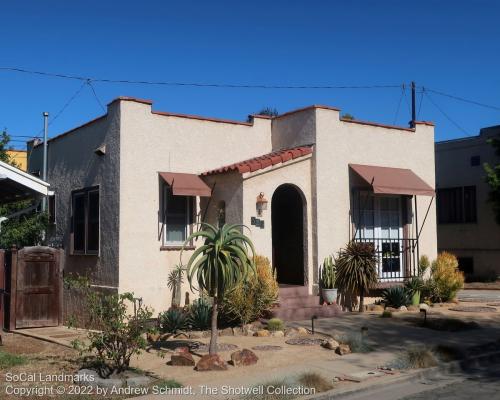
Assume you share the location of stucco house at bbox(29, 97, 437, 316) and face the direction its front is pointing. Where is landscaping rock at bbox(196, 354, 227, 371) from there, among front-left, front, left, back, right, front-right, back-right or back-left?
front-right

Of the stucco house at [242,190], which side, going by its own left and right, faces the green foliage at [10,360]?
right

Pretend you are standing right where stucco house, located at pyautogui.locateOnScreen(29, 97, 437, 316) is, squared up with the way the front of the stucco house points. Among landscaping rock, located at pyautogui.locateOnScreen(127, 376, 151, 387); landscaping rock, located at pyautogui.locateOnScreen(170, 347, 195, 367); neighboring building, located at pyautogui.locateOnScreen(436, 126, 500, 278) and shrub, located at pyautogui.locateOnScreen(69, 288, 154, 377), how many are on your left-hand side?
1

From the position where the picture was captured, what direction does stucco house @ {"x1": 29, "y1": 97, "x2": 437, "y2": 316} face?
facing the viewer and to the right of the viewer

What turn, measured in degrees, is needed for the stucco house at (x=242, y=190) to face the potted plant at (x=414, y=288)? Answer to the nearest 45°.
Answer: approximately 45° to its left

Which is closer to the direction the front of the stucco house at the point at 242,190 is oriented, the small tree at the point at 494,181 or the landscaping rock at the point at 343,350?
the landscaping rock

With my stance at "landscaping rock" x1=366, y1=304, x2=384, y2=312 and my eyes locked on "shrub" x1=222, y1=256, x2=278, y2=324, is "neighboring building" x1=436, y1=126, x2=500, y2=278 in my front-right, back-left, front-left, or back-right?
back-right

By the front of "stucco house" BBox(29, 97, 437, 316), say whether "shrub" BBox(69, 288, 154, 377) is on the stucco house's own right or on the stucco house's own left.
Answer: on the stucco house's own right

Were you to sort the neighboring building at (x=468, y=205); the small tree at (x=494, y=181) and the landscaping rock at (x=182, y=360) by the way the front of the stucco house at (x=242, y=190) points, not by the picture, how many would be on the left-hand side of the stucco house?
2

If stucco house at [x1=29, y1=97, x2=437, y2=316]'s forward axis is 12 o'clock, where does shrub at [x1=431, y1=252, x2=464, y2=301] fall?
The shrub is roughly at 10 o'clock from the stucco house.

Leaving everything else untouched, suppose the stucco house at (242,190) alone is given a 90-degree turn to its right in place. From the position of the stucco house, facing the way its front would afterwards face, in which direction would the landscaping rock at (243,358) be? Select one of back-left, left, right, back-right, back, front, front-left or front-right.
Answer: front-left

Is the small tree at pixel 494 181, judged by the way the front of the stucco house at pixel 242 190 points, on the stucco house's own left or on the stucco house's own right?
on the stucco house's own left
